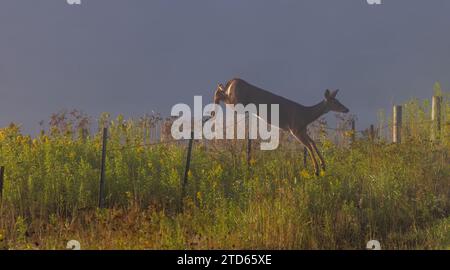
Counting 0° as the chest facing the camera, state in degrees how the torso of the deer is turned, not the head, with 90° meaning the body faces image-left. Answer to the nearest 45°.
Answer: approximately 270°

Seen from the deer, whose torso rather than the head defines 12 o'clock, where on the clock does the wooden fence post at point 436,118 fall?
The wooden fence post is roughly at 11 o'clock from the deer.

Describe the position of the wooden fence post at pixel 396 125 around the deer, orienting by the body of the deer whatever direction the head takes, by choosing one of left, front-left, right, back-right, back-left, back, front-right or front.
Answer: front-left

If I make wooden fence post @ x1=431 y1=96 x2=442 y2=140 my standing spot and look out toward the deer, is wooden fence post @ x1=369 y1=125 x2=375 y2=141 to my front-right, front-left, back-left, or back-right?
front-right

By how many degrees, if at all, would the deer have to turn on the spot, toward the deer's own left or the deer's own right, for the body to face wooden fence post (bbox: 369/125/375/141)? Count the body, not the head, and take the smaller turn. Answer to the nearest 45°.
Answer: approximately 45° to the deer's own left
